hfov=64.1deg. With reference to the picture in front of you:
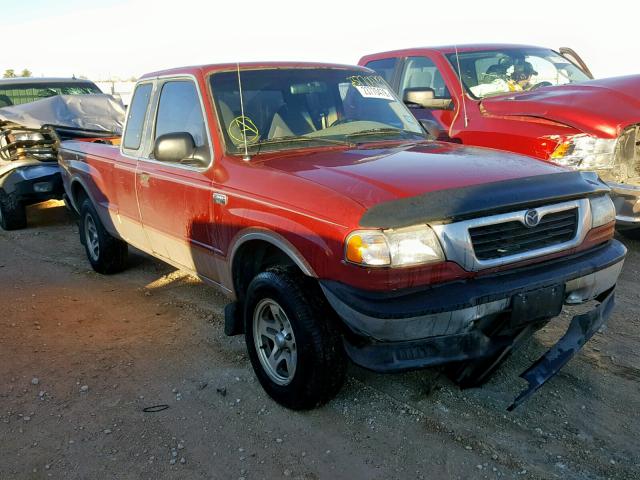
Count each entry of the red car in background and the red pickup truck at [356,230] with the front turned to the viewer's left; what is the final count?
0

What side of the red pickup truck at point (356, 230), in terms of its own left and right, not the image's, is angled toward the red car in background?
left

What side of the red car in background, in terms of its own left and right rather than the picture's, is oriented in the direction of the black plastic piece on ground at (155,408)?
right

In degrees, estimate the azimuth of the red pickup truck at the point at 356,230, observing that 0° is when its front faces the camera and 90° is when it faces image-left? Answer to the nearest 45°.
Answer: approximately 315°

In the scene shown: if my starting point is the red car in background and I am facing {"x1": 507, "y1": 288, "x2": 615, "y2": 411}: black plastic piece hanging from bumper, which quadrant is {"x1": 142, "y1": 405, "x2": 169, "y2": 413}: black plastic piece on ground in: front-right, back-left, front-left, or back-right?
front-right

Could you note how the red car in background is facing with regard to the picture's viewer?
facing the viewer and to the right of the viewer

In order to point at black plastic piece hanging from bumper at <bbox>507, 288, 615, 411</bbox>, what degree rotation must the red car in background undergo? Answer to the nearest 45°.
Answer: approximately 45° to its right

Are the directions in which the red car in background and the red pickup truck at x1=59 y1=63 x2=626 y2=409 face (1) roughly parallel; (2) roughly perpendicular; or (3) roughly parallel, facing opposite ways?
roughly parallel
